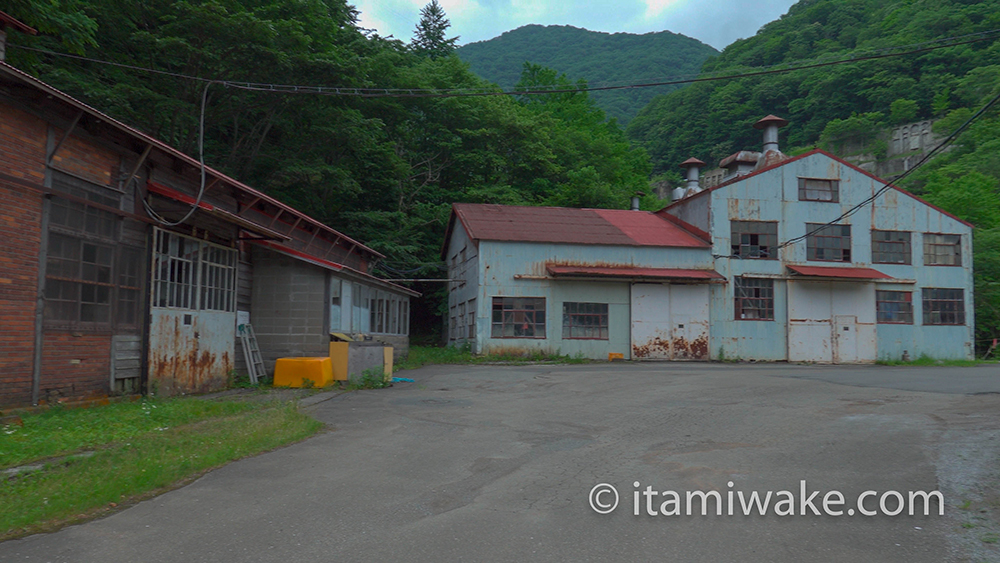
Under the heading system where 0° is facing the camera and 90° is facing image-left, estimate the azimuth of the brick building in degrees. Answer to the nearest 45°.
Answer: approximately 315°

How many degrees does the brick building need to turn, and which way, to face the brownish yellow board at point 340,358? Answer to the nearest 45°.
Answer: approximately 90° to its left

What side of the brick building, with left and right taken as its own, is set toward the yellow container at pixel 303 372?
left
